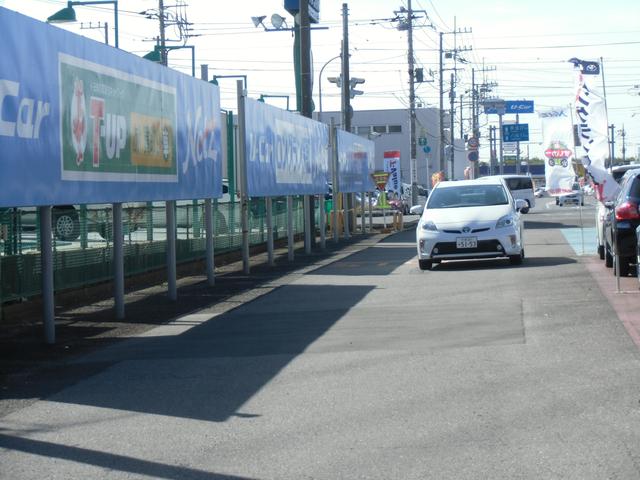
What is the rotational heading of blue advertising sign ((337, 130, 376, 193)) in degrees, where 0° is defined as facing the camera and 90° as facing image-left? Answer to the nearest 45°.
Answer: approximately 315°

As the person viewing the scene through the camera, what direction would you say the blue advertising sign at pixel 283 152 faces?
facing the viewer and to the right of the viewer

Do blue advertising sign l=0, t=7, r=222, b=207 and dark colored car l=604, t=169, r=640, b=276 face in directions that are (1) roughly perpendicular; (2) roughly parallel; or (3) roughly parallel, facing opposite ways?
roughly perpendicular

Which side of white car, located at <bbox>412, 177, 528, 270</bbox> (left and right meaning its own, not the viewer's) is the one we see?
front

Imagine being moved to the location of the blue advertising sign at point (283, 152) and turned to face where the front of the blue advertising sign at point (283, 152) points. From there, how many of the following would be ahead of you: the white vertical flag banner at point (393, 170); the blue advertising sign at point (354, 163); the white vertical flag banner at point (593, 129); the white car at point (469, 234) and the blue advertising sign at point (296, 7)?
2

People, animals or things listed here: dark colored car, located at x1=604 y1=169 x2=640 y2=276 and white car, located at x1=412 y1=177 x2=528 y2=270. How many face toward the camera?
1

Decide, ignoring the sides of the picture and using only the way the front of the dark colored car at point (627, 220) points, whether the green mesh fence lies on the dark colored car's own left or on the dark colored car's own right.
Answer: on the dark colored car's own left

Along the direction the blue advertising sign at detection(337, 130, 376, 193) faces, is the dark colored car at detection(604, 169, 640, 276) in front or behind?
in front

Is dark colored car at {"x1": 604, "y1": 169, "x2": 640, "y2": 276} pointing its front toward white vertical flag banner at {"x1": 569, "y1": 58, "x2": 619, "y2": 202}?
yes

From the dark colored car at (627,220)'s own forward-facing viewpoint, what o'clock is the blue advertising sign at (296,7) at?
The blue advertising sign is roughly at 11 o'clock from the dark colored car.

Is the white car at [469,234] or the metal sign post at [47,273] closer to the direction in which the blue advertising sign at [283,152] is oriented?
the white car

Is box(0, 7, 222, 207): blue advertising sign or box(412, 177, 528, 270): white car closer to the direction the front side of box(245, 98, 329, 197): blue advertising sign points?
the white car

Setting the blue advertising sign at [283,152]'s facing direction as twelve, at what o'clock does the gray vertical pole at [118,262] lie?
The gray vertical pole is roughly at 2 o'clock from the blue advertising sign.

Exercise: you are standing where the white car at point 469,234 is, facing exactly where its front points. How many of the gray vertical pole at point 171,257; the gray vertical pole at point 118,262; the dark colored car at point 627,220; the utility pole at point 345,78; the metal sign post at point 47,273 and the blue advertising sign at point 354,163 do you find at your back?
2

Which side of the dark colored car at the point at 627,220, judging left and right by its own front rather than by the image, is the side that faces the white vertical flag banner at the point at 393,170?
front

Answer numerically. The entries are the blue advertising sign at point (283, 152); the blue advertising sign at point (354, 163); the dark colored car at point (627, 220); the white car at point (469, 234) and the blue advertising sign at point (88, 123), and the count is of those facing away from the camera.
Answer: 1

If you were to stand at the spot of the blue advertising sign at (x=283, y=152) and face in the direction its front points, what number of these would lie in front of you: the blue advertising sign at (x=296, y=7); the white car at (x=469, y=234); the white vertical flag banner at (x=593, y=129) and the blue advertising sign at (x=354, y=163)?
2

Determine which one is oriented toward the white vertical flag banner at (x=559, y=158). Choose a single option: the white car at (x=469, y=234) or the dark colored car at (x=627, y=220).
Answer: the dark colored car

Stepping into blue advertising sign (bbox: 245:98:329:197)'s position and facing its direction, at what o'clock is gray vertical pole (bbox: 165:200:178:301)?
The gray vertical pole is roughly at 2 o'clock from the blue advertising sign.

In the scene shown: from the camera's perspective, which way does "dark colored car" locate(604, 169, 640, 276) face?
away from the camera

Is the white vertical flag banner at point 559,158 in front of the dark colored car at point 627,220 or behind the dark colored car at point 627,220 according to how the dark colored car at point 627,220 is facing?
in front
